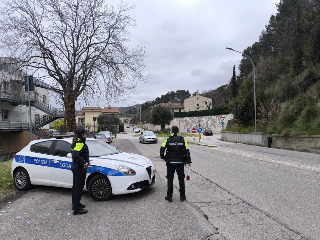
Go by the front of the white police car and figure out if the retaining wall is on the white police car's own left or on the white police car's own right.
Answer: on the white police car's own left

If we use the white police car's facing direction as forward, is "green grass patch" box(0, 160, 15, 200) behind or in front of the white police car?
behind

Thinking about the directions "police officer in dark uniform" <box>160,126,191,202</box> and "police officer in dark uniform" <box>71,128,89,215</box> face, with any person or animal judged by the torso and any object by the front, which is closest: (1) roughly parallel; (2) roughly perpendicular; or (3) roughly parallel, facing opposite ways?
roughly perpendicular

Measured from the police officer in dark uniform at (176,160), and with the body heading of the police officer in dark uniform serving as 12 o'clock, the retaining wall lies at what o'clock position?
The retaining wall is roughly at 1 o'clock from the police officer in dark uniform.

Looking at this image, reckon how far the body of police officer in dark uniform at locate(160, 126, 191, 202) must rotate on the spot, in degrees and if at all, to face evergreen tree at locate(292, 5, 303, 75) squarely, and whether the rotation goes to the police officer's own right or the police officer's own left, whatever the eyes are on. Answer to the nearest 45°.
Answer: approximately 45° to the police officer's own right

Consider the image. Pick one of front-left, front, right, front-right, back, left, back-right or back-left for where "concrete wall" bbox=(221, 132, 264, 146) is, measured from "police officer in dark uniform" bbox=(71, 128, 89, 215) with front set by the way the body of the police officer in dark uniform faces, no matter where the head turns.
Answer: front-left

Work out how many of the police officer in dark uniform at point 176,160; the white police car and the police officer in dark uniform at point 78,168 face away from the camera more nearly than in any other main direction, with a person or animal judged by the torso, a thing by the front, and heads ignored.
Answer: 1

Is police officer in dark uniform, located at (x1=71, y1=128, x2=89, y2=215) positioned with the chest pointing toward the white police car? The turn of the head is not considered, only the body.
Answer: no

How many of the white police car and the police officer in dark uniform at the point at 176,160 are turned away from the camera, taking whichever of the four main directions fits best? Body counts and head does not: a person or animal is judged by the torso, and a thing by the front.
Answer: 1

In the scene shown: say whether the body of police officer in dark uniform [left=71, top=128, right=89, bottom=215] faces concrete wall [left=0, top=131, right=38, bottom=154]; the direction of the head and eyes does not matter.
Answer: no

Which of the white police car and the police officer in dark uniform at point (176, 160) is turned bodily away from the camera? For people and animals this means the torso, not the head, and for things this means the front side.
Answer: the police officer in dark uniform

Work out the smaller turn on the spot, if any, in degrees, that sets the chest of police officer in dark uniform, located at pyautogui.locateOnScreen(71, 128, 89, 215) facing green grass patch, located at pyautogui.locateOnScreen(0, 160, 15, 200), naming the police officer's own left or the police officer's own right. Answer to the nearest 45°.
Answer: approximately 135° to the police officer's own left

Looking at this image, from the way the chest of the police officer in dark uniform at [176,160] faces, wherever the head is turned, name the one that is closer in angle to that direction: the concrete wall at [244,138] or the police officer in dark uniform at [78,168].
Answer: the concrete wall

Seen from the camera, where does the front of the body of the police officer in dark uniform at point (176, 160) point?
away from the camera

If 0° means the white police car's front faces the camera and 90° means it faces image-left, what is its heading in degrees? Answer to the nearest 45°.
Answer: approximately 315°
